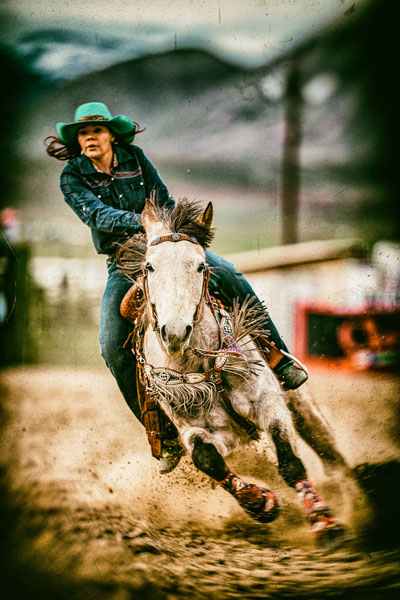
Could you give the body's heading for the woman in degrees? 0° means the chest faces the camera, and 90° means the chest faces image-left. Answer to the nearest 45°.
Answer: approximately 0°
